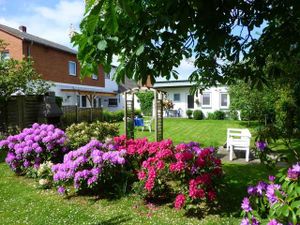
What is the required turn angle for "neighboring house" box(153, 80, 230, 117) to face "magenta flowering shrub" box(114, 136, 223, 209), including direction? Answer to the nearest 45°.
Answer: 0° — it already faces it

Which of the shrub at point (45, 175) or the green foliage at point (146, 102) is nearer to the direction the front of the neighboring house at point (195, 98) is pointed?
the shrub

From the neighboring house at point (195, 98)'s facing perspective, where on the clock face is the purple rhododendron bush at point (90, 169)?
The purple rhododendron bush is roughly at 12 o'clock from the neighboring house.

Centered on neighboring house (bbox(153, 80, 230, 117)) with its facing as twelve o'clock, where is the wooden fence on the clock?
The wooden fence is roughly at 1 o'clock from the neighboring house.

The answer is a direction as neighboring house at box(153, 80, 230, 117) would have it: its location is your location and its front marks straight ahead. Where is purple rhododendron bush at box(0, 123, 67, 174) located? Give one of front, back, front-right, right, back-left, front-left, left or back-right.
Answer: front

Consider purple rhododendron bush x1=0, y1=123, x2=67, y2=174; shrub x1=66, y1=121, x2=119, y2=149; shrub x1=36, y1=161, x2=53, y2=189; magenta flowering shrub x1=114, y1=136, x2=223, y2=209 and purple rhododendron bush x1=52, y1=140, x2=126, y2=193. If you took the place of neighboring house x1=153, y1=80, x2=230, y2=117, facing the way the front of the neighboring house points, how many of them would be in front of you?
5

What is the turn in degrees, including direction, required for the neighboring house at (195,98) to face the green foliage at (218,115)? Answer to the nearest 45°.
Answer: approximately 45° to its left

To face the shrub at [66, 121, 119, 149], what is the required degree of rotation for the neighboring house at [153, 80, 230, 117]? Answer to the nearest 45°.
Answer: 0° — it already faces it

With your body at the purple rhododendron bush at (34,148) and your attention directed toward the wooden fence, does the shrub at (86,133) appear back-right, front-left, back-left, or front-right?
front-right

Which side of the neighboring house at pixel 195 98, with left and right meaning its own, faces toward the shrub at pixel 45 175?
front

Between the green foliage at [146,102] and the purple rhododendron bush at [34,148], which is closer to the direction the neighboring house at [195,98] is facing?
the purple rhododendron bush

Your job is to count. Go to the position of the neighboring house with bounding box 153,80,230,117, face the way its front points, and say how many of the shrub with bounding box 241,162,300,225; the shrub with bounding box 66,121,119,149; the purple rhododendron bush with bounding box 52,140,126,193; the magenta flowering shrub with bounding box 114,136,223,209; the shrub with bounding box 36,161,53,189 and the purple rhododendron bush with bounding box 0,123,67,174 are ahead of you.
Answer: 6

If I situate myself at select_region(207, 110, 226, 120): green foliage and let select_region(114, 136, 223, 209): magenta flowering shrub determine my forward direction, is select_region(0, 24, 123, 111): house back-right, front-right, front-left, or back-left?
front-right

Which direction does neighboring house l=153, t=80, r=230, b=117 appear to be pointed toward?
toward the camera

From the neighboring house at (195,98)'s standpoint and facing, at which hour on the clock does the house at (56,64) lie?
The house is roughly at 2 o'clock from the neighboring house.
